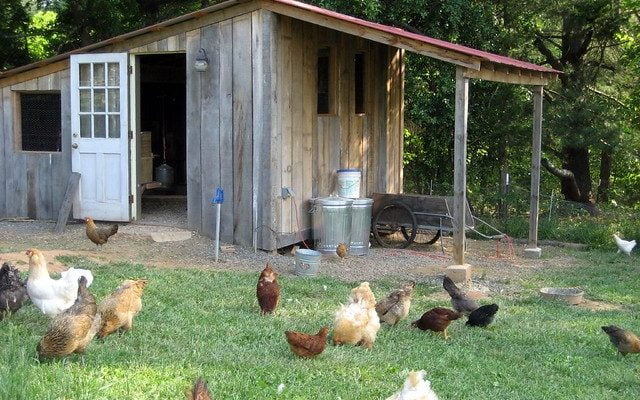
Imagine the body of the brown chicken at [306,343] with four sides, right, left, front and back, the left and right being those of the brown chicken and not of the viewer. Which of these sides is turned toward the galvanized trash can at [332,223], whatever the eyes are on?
left

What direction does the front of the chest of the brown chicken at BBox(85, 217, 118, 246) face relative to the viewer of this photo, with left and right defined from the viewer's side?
facing to the left of the viewer

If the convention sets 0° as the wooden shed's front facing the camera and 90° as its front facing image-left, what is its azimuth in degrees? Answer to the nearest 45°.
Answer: approximately 45°

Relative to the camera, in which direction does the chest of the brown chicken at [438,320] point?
to the viewer's left

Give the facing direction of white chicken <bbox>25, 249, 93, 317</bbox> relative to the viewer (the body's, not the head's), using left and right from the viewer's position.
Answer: facing to the left of the viewer
